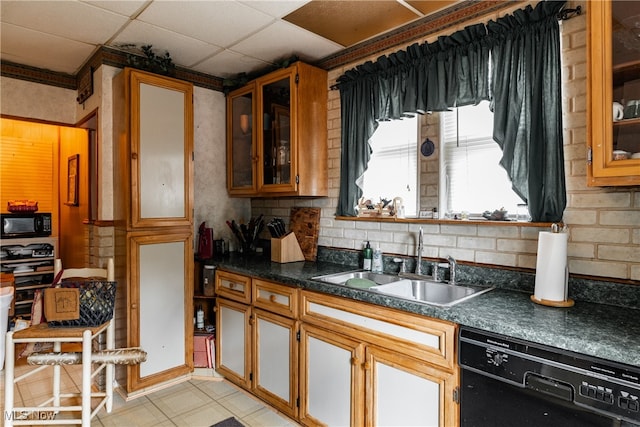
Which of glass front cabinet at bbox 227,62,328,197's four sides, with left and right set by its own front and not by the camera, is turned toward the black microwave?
right

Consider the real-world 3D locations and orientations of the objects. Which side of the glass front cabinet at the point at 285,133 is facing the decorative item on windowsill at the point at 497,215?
left

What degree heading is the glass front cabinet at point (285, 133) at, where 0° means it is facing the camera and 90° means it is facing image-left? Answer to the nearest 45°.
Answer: approximately 45°

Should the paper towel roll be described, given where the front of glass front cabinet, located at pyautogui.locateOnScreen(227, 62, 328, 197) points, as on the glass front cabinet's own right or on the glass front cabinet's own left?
on the glass front cabinet's own left

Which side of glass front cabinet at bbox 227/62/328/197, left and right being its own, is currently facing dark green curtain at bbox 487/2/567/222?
left

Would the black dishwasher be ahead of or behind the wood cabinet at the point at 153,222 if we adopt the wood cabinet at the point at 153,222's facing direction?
ahead

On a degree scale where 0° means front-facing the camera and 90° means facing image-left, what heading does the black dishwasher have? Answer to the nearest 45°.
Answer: approximately 45°

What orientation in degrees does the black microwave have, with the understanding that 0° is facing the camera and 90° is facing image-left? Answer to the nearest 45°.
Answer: approximately 0°
